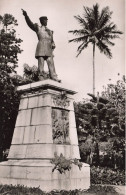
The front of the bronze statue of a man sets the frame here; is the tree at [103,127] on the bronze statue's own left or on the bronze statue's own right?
on the bronze statue's own left

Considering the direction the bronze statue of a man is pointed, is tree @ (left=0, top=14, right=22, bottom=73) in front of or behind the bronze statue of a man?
behind

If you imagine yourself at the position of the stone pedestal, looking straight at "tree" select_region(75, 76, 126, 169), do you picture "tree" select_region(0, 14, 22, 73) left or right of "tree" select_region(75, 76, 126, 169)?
left

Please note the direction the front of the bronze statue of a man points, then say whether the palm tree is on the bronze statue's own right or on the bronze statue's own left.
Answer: on the bronze statue's own left

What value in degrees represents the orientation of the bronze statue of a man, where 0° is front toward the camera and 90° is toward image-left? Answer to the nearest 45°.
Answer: approximately 315°
